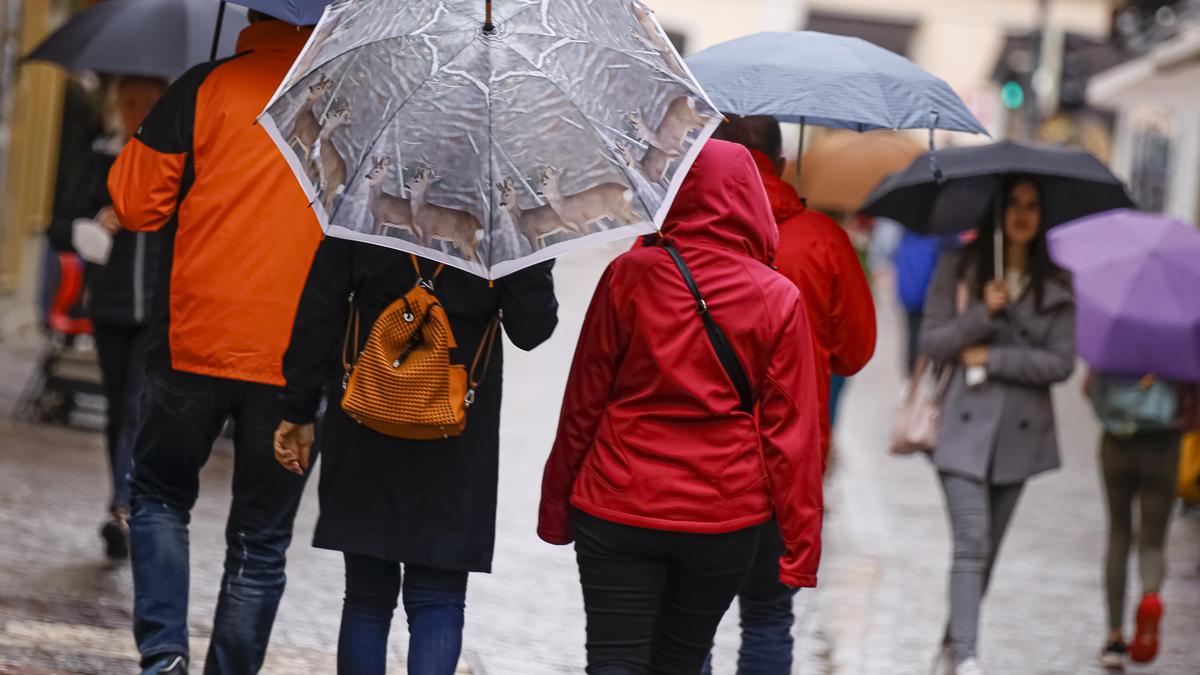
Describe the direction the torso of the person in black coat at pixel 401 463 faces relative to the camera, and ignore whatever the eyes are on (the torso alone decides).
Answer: away from the camera

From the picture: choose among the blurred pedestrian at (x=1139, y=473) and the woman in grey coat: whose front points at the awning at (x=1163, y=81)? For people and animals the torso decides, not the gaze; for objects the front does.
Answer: the blurred pedestrian

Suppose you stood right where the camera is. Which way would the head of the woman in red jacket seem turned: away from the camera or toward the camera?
away from the camera

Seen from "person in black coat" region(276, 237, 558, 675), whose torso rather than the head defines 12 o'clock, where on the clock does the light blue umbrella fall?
The light blue umbrella is roughly at 2 o'clock from the person in black coat.

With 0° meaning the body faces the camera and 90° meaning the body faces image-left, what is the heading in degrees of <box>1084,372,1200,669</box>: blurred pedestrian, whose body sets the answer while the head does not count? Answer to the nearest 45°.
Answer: approximately 180°

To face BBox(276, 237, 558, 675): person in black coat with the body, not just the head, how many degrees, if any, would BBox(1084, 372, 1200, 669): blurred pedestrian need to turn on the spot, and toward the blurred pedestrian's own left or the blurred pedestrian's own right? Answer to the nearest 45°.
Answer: approximately 135° to the blurred pedestrian's own left

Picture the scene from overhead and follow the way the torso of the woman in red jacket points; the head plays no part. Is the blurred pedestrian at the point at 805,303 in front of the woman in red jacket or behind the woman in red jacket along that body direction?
in front

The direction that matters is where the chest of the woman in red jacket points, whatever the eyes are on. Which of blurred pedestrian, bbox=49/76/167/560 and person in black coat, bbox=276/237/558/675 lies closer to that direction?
the blurred pedestrian

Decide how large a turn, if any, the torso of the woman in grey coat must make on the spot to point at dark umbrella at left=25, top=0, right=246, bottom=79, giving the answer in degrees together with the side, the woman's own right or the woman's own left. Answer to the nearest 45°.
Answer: approximately 90° to the woman's own right

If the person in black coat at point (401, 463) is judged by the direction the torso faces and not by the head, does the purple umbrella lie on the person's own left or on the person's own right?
on the person's own right

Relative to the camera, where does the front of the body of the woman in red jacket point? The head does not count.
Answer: away from the camera
